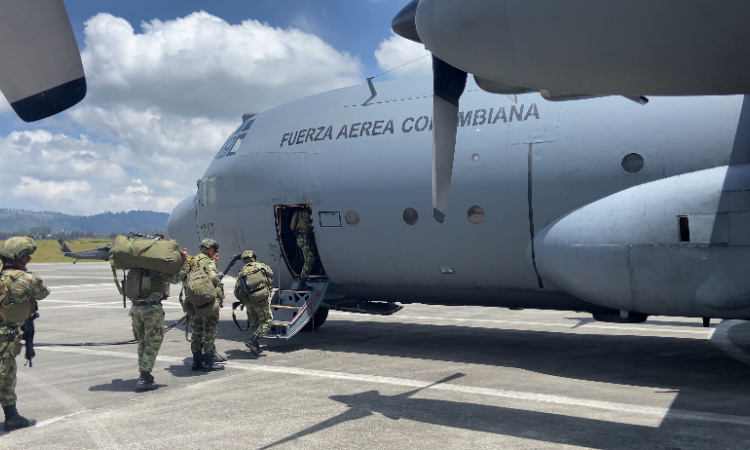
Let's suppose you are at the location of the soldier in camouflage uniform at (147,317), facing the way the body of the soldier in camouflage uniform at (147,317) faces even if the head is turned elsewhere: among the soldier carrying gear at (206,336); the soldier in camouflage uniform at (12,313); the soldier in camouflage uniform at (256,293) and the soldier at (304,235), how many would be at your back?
1

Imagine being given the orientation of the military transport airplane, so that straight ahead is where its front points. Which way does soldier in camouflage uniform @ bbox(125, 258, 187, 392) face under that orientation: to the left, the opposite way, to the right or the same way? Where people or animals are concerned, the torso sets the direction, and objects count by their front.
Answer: to the right

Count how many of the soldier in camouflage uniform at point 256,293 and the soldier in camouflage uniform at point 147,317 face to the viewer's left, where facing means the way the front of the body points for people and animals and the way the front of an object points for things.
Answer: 0

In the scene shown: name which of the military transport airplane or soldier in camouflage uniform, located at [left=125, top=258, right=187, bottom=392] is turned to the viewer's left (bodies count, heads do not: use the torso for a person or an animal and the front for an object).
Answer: the military transport airplane

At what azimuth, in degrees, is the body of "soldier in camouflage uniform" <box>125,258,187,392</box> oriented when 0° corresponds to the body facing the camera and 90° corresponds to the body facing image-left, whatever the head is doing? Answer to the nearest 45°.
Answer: approximately 225°

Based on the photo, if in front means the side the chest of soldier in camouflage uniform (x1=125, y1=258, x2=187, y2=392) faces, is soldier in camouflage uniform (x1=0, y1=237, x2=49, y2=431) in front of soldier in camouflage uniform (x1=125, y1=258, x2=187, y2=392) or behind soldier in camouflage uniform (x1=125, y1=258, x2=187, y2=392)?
behind

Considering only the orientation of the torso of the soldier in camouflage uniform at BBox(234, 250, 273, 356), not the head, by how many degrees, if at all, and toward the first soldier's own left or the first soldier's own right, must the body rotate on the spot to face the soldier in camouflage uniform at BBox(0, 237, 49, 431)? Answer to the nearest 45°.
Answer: approximately 180°

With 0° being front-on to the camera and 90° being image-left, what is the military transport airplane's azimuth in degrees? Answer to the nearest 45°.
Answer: approximately 90°

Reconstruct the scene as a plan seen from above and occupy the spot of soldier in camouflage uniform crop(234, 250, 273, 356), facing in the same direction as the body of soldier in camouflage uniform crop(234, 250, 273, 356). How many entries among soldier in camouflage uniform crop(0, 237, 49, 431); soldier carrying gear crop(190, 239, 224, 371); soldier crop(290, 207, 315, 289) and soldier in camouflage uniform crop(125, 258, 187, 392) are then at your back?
3

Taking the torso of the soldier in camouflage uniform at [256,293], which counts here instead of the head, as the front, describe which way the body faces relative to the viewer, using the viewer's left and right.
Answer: facing away from the viewer and to the right of the viewer

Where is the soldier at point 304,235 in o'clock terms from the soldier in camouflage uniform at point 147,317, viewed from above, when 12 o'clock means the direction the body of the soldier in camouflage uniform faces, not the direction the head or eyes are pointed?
The soldier is roughly at 12 o'clock from the soldier in camouflage uniform.

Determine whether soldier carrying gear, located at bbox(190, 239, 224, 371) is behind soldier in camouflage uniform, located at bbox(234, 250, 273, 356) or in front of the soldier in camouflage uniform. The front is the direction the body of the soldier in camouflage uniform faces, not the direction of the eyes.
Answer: behind

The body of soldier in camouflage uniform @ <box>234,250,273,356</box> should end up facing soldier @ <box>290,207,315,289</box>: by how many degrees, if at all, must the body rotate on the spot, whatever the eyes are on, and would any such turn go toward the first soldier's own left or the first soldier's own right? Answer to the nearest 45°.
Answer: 0° — they already face them
